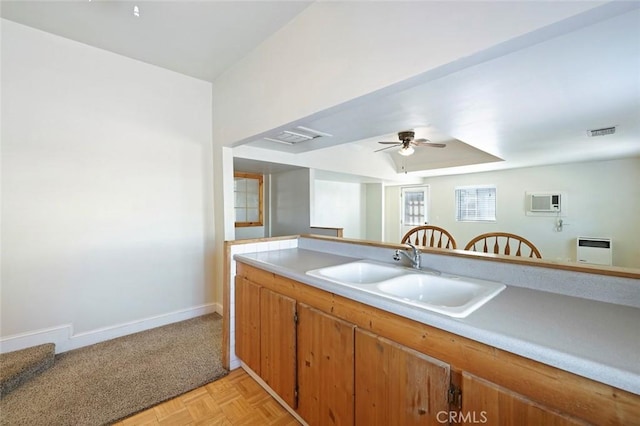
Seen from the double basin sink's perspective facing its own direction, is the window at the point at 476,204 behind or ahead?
behind

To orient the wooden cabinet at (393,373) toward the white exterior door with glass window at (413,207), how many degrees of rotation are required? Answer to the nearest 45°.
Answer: approximately 135° to its right

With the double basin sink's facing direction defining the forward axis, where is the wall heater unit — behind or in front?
behind

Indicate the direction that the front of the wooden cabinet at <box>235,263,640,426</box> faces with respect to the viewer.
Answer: facing the viewer and to the left of the viewer

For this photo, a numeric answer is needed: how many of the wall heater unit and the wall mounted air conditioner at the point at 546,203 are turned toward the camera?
2

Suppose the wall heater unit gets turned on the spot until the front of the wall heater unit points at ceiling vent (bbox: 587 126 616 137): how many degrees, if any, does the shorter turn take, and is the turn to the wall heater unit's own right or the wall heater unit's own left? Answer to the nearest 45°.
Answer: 0° — it already faces it

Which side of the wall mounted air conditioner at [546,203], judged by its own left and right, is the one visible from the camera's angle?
front
